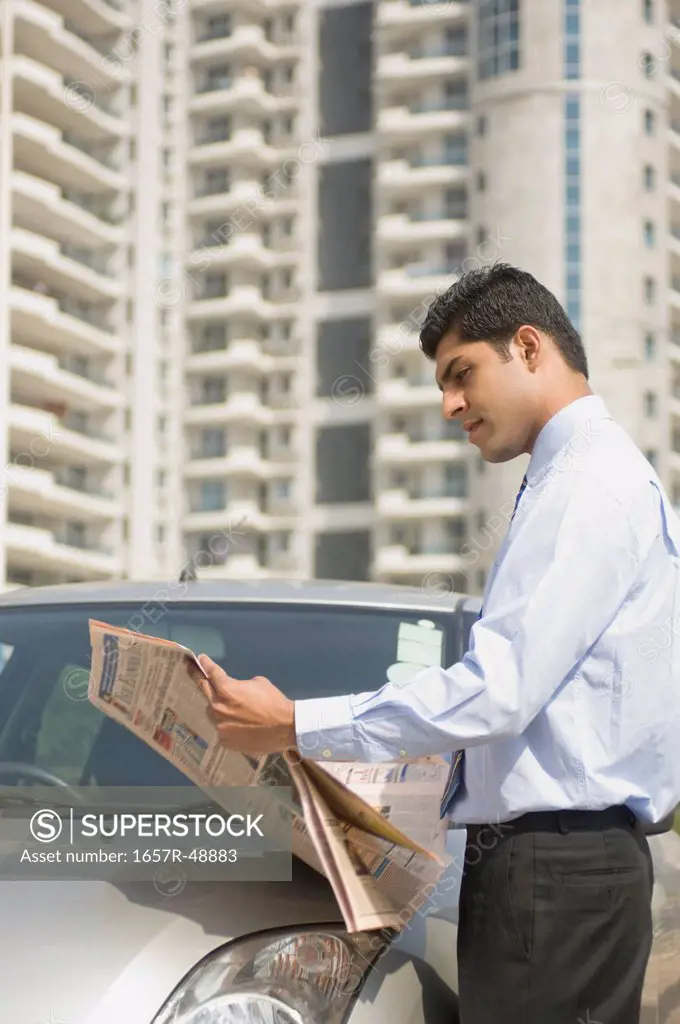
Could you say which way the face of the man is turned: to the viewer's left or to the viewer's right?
to the viewer's left

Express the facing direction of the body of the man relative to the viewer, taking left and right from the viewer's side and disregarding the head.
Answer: facing to the left of the viewer

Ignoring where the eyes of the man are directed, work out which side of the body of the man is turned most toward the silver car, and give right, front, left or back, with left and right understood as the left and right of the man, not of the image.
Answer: front
